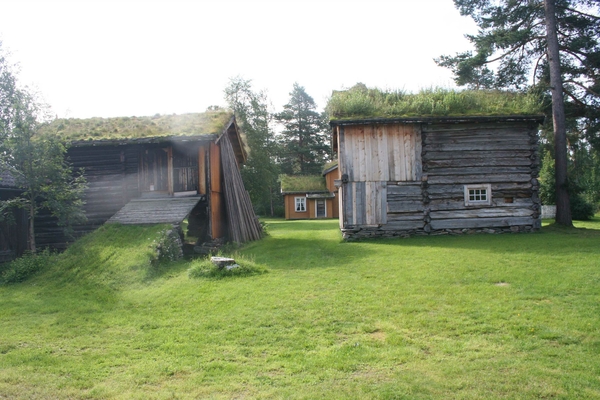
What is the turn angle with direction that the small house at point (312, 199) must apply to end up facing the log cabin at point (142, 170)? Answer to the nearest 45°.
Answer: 0° — it already faces it

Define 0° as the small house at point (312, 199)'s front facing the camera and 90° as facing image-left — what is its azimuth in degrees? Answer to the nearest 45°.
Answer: approximately 0°

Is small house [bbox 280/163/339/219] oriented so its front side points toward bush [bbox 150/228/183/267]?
yes

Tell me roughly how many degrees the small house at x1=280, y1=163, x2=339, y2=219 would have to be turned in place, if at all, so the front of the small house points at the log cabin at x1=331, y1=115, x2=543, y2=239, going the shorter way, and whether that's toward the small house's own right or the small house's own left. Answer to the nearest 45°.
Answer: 0° — it already faces it
